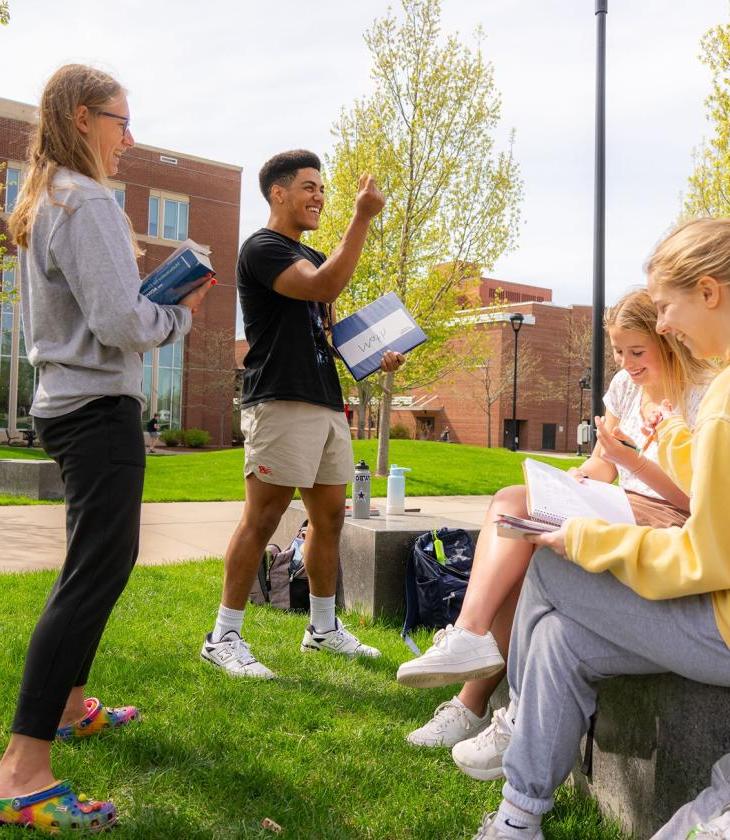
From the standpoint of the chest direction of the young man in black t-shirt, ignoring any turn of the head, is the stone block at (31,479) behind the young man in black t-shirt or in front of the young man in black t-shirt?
behind

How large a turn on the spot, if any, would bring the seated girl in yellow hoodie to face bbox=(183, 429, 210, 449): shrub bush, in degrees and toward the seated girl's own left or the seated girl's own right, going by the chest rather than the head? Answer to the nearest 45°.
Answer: approximately 45° to the seated girl's own right

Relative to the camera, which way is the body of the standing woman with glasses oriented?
to the viewer's right

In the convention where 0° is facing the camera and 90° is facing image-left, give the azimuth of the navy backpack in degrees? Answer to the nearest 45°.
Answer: approximately 315°

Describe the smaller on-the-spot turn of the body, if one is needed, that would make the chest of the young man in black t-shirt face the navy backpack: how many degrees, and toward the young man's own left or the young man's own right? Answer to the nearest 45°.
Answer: approximately 90° to the young man's own left

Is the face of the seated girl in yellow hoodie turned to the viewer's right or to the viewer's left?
to the viewer's left

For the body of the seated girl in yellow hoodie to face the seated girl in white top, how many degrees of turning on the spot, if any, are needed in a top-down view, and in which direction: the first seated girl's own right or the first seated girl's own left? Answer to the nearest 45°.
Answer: approximately 45° to the first seated girl's own right

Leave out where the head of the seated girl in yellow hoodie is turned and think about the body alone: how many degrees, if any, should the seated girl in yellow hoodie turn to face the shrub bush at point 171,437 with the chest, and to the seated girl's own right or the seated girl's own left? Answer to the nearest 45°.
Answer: approximately 45° to the seated girl's own right

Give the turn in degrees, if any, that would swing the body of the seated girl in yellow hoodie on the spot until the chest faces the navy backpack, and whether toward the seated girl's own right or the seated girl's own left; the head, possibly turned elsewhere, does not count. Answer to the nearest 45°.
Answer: approximately 90° to the seated girl's own right

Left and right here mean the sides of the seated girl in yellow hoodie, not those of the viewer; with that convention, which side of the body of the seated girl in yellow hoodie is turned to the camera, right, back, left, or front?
left
